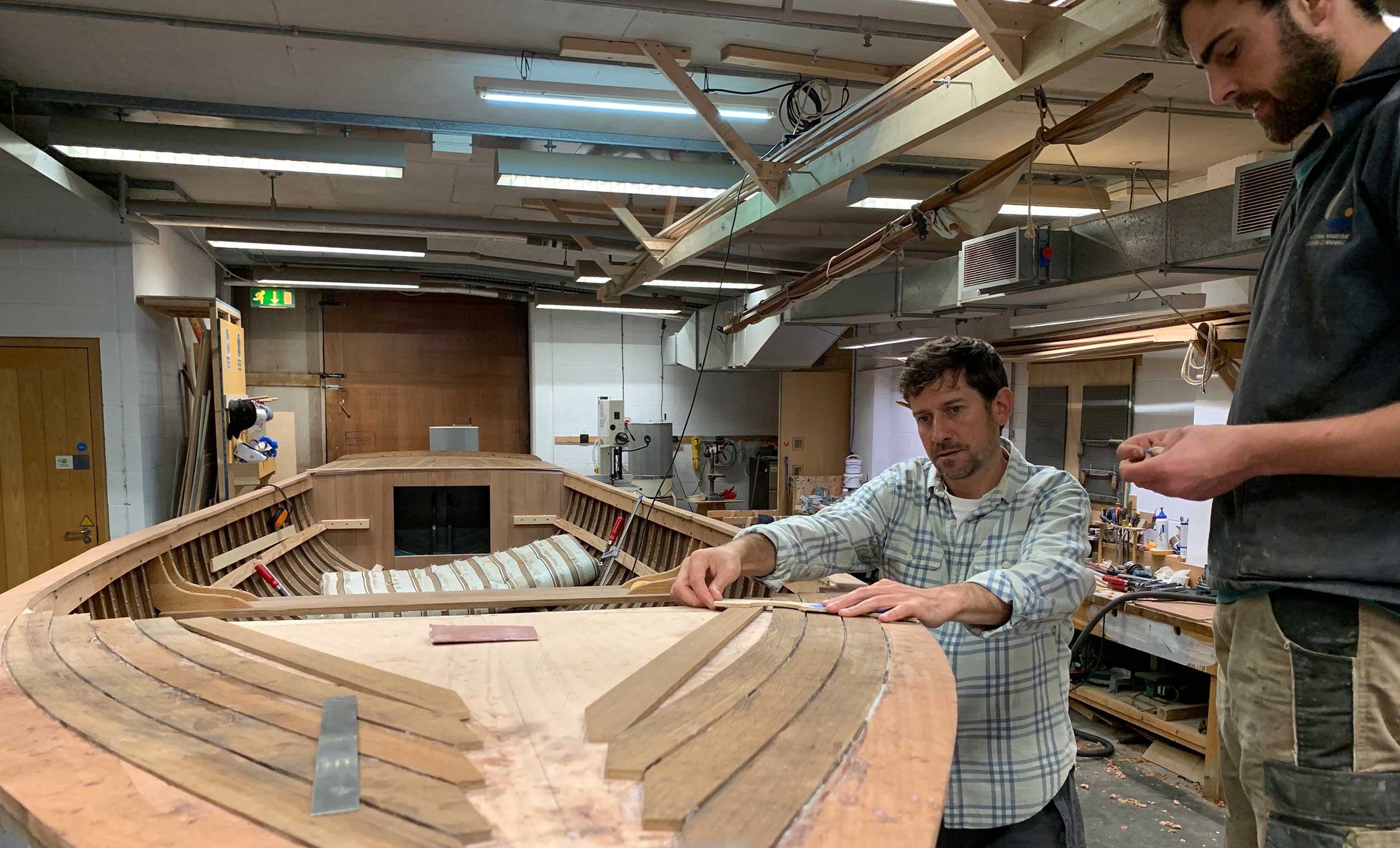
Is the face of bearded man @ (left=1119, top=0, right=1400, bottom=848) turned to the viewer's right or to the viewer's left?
to the viewer's left

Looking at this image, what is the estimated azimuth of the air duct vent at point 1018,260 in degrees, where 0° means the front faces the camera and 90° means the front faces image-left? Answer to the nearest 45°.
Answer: approximately 45°

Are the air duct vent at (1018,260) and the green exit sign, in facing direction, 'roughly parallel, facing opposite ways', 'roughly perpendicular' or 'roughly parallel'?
roughly perpendicular

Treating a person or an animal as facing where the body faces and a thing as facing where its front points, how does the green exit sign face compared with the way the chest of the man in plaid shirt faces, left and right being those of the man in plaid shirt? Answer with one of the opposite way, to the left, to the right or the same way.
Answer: to the left

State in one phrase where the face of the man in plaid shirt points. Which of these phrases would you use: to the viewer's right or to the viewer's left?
to the viewer's left

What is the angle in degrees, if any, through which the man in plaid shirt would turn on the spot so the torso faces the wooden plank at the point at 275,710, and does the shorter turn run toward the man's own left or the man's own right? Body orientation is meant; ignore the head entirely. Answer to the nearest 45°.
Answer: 0° — they already face it

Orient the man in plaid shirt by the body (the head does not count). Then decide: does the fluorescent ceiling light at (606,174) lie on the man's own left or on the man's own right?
on the man's own right

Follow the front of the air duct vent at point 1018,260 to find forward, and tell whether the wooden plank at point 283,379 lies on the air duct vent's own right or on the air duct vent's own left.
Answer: on the air duct vent's own right

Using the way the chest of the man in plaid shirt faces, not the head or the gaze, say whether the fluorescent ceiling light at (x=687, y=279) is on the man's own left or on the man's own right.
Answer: on the man's own right
